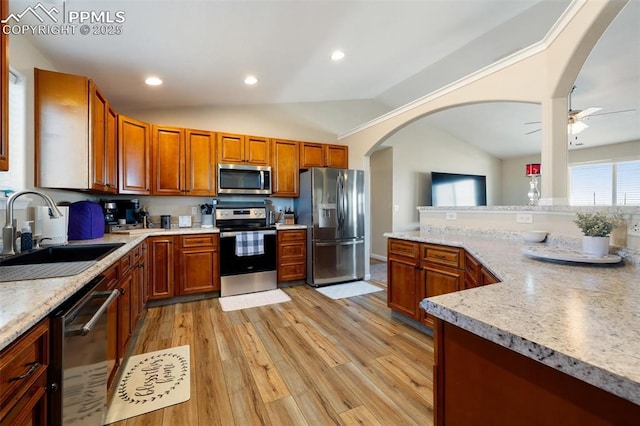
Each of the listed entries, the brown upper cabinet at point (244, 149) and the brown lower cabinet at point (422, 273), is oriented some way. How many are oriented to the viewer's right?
0

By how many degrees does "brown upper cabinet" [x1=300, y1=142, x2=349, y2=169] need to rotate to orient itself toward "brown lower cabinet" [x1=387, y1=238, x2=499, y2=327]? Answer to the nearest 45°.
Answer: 0° — it already faces it

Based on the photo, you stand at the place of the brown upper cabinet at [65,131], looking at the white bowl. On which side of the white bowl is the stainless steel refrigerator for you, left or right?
left

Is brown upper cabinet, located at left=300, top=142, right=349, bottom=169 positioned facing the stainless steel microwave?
no

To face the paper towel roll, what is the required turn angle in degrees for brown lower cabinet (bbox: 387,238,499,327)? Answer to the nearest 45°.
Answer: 0° — it already faces it

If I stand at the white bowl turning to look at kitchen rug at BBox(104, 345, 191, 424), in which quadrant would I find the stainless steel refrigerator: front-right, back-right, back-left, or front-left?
front-right

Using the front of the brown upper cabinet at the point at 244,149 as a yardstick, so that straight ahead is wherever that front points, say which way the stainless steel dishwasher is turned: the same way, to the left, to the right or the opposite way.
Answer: to the left

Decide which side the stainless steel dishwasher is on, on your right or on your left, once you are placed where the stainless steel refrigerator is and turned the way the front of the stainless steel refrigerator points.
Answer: on your right

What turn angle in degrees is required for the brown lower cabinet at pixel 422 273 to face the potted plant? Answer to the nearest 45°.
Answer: approximately 90° to its left

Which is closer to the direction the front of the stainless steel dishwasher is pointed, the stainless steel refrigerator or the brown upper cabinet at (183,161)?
the stainless steel refrigerator

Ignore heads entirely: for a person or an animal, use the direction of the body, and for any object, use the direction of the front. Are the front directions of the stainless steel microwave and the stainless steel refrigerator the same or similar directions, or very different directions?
same or similar directions

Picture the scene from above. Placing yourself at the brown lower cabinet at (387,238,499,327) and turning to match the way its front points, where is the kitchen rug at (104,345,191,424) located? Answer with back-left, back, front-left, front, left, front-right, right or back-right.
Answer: front

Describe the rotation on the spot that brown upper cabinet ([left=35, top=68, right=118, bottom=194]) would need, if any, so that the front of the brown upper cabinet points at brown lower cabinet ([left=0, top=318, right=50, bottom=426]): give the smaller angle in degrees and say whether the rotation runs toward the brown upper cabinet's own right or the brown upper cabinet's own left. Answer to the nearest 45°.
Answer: approximately 90° to the brown upper cabinet's own right

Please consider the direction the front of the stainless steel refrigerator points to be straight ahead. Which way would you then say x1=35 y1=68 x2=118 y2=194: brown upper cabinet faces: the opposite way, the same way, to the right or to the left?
to the left

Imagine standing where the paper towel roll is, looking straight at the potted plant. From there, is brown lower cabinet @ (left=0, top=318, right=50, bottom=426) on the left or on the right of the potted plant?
right

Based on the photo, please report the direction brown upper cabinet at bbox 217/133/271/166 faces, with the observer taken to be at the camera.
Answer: facing the viewer

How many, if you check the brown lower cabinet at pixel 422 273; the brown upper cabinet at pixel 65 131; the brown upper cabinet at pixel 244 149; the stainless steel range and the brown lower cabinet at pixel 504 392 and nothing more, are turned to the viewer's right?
1

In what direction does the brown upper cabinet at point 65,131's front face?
to the viewer's right
